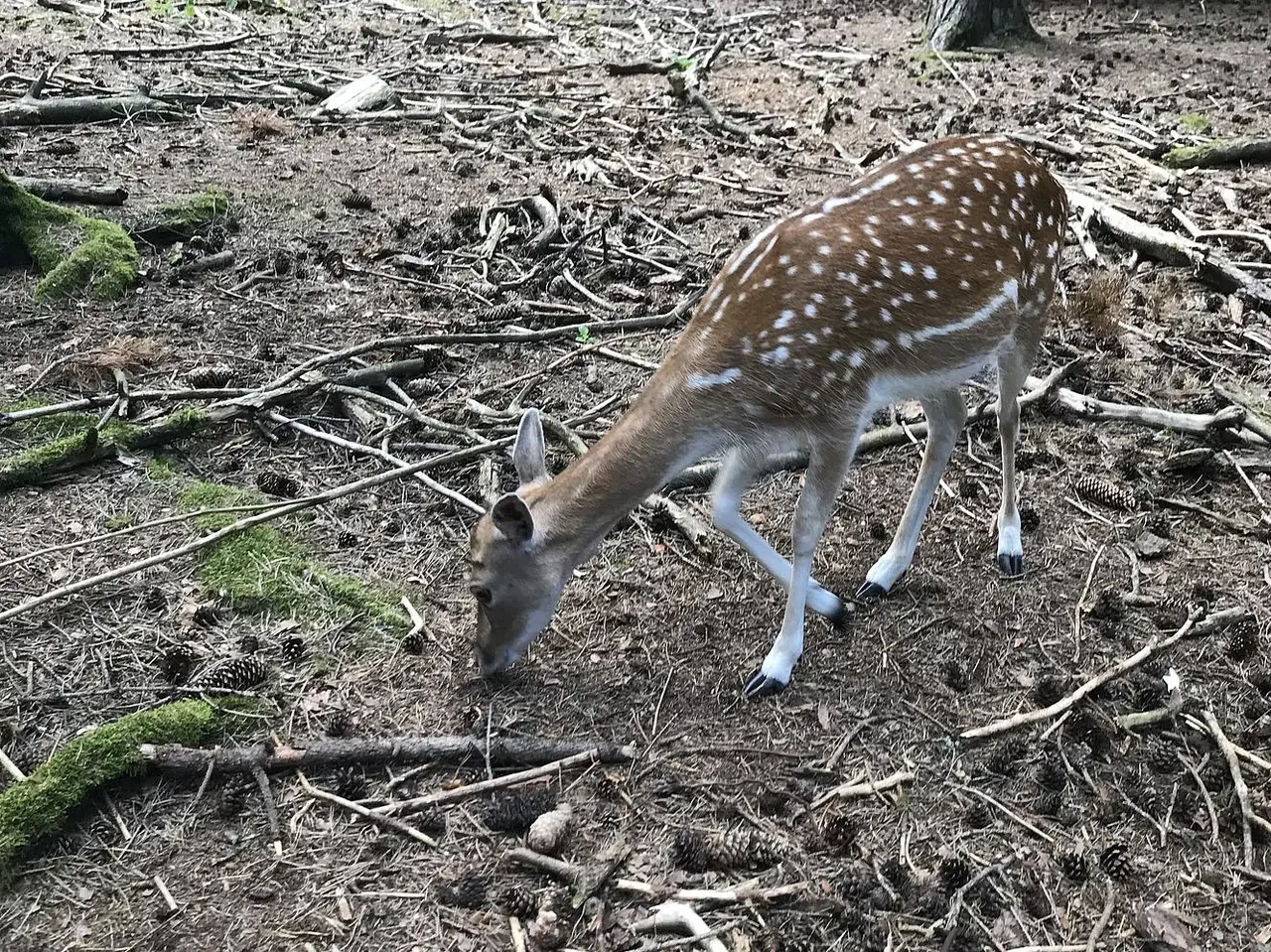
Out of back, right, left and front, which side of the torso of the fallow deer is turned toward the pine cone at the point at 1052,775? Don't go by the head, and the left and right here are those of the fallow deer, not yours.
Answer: left

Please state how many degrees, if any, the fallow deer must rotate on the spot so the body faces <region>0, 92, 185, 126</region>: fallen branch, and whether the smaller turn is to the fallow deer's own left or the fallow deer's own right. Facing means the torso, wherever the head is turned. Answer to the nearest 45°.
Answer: approximately 90° to the fallow deer's own right

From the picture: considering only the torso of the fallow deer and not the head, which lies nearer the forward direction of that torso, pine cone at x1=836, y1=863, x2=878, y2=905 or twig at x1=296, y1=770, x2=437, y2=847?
the twig

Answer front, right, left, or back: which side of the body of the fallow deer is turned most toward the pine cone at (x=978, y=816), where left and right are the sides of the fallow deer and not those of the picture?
left

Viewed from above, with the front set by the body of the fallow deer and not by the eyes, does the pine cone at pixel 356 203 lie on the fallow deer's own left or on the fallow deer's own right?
on the fallow deer's own right

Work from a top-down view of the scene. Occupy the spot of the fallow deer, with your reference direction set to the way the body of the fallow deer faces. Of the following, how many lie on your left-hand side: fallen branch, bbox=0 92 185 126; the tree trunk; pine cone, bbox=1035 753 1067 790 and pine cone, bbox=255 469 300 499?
1

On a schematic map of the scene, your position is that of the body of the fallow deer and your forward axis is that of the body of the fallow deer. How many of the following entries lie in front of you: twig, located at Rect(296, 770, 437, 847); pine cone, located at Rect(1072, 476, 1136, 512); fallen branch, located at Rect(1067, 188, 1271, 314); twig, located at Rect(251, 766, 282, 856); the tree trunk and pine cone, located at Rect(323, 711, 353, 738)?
3

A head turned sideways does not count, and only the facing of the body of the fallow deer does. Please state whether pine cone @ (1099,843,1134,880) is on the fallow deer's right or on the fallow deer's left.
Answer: on the fallow deer's left

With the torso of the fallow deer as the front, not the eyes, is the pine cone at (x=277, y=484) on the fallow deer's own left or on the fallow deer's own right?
on the fallow deer's own right

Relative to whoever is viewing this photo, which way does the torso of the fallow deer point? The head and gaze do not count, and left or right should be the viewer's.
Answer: facing the viewer and to the left of the viewer

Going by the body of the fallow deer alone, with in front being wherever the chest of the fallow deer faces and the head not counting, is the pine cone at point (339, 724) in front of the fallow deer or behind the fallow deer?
in front

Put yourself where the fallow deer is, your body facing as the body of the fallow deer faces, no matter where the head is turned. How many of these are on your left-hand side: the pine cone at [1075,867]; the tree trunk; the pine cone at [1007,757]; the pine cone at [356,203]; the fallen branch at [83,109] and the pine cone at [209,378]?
2

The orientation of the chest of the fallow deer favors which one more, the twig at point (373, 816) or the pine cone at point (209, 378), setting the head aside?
the twig

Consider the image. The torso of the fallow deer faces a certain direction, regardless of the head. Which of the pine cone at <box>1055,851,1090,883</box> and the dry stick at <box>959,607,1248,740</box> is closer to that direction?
the pine cone
